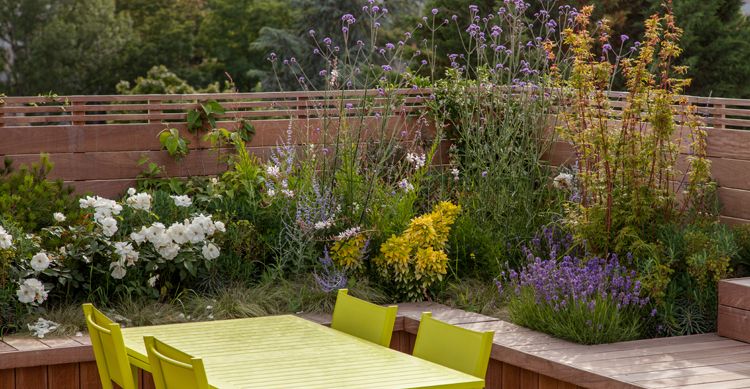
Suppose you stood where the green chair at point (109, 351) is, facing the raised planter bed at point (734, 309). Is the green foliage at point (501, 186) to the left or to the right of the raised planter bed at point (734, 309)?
left

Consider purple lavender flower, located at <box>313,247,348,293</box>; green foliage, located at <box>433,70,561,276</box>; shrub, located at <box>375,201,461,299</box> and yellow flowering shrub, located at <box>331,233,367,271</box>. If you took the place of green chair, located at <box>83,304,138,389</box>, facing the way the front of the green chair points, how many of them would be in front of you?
4

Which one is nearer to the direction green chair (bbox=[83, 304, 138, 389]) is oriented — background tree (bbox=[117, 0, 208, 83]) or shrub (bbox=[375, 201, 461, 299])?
the shrub

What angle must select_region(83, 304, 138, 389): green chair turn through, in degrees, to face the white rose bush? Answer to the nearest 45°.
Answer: approximately 45° to its left

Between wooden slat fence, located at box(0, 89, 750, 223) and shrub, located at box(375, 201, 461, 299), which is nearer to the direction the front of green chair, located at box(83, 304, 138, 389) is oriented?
the shrub

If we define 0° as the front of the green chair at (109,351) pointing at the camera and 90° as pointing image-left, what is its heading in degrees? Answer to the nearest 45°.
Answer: approximately 225°

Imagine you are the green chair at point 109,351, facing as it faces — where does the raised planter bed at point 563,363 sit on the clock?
The raised planter bed is roughly at 1 o'clock from the green chair.

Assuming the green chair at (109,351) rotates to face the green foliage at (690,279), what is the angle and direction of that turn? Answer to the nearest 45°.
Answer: approximately 45° to its right

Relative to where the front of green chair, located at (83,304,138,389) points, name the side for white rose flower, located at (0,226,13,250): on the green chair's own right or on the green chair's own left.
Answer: on the green chair's own left
